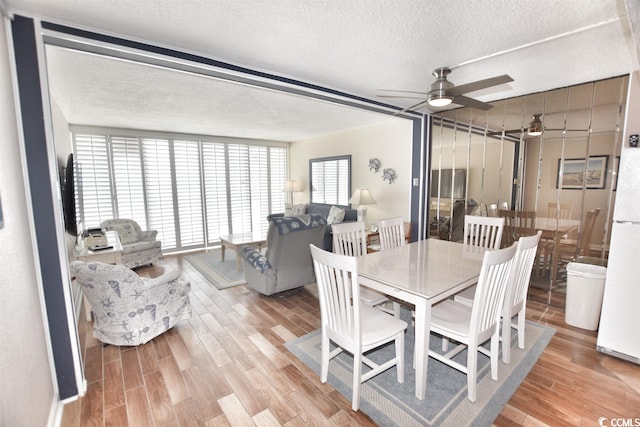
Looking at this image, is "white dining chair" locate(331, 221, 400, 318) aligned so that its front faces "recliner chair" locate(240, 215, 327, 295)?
no

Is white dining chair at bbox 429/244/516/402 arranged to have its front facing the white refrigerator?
no

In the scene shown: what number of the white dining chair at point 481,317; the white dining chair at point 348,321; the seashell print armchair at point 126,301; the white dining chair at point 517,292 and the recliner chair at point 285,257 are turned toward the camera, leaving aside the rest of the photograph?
0

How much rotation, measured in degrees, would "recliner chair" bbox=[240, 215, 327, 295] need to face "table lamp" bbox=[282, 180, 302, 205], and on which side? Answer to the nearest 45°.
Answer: approximately 45° to its right

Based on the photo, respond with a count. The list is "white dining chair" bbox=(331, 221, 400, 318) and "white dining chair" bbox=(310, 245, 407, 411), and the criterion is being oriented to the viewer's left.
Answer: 0

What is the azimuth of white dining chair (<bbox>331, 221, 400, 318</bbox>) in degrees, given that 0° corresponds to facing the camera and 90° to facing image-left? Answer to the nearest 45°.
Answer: approximately 315°

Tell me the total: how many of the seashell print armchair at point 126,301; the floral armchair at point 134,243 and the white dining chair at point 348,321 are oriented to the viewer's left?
0

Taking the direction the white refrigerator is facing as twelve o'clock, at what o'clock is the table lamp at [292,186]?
The table lamp is roughly at 2 o'clock from the white refrigerator.

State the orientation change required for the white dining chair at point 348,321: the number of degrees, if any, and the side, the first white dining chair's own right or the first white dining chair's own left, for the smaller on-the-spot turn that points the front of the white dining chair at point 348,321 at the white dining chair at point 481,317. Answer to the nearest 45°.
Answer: approximately 45° to the first white dining chair's own right

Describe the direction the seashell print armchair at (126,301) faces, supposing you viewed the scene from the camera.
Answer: facing away from the viewer and to the right of the viewer

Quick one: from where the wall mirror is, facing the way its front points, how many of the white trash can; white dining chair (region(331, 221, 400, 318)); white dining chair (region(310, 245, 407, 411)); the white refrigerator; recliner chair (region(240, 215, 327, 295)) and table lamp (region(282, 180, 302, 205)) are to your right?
1

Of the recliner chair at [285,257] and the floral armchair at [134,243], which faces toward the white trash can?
the floral armchair

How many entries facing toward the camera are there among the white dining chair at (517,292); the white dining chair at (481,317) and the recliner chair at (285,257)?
0

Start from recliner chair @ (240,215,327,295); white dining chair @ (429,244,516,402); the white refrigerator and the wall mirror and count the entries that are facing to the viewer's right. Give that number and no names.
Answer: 0
